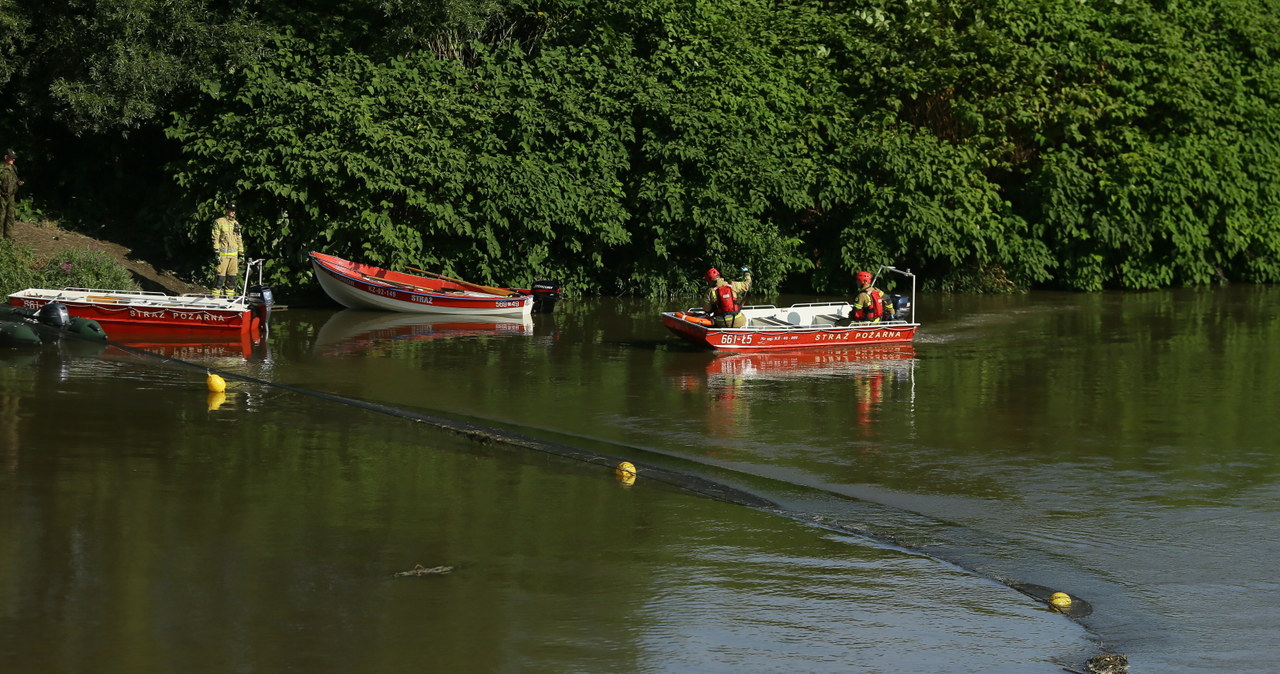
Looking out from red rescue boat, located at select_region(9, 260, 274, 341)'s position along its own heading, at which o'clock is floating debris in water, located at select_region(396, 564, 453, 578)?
The floating debris in water is roughly at 9 o'clock from the red rescue boat.

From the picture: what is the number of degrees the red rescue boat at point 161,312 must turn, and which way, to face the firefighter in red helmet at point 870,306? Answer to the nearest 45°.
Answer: approximately 180°

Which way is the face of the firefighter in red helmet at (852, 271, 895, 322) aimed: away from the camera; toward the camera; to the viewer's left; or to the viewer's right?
to the viewer's left

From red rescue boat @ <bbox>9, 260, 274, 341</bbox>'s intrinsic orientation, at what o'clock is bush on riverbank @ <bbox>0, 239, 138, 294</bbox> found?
The bush on riverbank is roughly at 2 o'clock from the red rescue boat.

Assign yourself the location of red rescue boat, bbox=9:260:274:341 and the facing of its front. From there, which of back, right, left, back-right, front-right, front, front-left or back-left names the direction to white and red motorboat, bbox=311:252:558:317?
back-right

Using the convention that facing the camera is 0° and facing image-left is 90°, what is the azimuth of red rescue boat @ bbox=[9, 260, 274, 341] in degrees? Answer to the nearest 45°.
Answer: approximately 90°

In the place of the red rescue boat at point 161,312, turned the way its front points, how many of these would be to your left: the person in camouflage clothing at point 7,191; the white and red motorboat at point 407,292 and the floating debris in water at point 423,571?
1

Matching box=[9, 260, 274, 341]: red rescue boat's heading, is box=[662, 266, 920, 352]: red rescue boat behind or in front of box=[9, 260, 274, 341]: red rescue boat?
behind

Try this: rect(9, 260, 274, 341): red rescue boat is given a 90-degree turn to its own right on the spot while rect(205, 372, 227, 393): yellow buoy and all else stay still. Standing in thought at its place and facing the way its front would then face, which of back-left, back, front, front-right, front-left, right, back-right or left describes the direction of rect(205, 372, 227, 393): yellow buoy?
back

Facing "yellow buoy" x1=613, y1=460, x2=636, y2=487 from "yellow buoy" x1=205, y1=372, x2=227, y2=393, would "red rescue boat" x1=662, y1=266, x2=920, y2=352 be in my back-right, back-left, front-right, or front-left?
front-left

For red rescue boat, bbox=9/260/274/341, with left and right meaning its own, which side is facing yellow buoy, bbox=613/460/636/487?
left

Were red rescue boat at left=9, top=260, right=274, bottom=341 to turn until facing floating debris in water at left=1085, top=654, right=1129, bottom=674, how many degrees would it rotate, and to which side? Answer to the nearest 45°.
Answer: approximately 90° to its left
